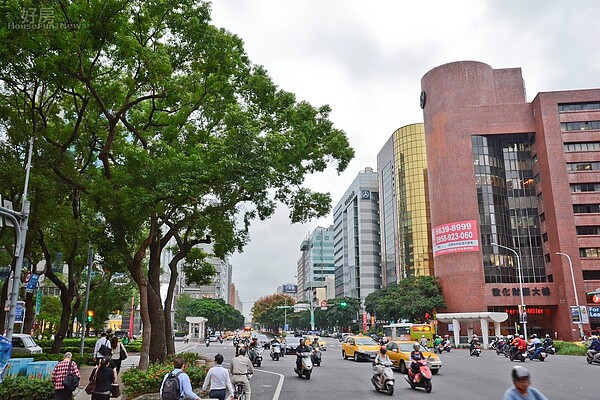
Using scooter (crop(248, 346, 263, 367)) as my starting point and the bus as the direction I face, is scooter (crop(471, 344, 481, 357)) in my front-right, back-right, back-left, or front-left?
front-right

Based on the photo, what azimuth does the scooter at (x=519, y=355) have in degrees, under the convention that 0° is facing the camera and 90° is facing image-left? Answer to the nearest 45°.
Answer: approximately 135°

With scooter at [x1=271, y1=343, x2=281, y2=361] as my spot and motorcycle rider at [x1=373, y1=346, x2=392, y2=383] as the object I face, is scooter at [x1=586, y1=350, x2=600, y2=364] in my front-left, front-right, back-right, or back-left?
front-left

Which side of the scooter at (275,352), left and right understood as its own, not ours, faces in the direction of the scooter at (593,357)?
left

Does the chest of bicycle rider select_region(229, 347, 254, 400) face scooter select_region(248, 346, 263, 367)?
yes

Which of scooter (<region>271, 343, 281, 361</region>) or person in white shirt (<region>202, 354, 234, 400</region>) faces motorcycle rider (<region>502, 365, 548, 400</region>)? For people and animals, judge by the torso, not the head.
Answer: the scooter

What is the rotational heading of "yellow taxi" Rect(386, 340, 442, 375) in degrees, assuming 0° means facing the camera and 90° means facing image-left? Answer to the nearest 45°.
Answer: approximately 315°

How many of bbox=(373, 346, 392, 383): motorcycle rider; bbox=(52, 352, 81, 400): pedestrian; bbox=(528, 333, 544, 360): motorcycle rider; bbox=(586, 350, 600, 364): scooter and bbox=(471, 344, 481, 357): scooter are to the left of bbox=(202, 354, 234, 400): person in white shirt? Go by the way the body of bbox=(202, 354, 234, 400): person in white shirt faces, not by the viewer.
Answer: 1

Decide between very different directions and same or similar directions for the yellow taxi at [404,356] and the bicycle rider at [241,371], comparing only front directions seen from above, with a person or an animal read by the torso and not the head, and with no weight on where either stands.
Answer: very different directions

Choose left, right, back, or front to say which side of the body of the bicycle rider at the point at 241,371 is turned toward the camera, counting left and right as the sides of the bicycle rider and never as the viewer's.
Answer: back

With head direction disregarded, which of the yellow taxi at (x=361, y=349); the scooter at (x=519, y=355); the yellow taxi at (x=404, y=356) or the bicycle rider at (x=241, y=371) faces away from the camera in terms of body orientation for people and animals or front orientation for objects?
the bicycle rider

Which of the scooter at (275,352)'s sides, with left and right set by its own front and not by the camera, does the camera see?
front

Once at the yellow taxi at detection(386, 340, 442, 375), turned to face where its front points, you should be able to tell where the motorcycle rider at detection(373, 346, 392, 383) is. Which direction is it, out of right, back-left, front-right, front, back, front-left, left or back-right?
front-right

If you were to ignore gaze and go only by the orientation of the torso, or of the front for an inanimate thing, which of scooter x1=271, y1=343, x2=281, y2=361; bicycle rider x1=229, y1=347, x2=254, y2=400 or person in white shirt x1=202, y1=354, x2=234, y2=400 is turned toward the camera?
the scooter
